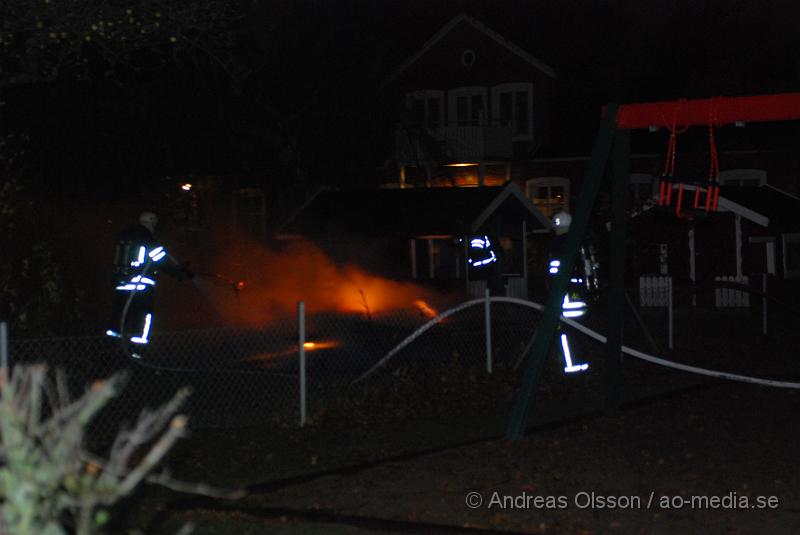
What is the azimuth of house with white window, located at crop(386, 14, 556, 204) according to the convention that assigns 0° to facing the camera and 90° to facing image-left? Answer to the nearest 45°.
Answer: approximately 0°

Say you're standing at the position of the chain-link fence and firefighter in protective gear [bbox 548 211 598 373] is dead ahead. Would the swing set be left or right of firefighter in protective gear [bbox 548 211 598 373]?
right

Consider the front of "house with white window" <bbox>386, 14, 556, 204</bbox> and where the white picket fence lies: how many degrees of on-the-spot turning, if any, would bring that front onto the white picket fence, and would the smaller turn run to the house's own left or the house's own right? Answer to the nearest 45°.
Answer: approximately 45° to the house's own left

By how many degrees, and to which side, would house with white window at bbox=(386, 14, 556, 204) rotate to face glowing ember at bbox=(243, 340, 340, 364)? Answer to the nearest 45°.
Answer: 0° — it already faces it
